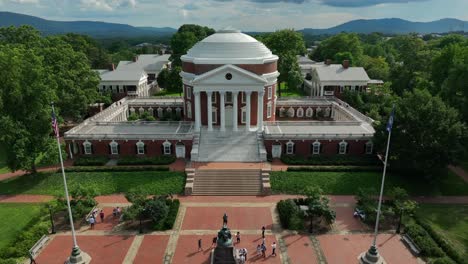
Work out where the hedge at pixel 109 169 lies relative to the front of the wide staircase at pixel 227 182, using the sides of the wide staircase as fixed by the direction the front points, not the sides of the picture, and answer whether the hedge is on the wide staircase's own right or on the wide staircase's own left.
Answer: on the wide staircase's own right

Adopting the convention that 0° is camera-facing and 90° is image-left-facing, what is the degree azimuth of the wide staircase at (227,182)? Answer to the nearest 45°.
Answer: approximately 0°

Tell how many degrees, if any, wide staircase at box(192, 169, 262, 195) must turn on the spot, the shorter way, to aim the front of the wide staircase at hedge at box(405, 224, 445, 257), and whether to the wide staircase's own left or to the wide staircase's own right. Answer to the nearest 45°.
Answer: approximately 45° to the wide staircase's own left

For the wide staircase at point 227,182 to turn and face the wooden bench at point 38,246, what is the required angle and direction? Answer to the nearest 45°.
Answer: approximately 45° to its right

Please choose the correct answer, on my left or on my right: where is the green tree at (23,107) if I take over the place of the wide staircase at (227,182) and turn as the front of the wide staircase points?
on my right

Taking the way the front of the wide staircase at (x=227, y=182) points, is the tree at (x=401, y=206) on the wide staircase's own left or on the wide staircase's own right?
on the wide staircase's own left

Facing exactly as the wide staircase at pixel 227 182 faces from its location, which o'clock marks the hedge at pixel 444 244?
The hedge is roughly at 10 o'clock from the wide staircase.

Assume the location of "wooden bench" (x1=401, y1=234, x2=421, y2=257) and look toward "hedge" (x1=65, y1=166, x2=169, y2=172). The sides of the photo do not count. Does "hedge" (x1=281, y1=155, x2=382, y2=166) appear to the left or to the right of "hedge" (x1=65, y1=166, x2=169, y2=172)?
right

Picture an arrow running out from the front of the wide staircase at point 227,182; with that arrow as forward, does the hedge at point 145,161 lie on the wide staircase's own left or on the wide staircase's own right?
on the wide staircase's own right
